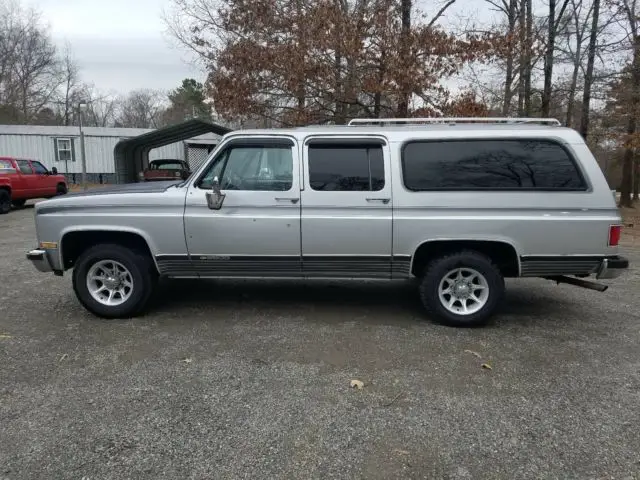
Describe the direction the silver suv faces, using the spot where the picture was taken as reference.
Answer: facing to the left of the viewer

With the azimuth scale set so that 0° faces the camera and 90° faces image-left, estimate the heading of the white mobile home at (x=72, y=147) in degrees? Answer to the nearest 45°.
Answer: approximately 0°

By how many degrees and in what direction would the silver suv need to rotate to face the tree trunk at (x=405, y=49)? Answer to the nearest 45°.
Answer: approximately 90° to its right

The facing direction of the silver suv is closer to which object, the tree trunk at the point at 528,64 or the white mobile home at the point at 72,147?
the white mobile home

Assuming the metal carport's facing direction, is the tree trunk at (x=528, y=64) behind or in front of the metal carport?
in front

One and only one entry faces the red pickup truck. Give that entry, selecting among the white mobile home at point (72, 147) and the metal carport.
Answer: the white mobile home

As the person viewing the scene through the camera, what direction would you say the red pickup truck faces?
facing away from the viewer and to the right of the viewer

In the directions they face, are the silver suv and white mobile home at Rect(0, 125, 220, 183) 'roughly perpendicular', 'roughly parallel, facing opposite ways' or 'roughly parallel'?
roughly perpendicular

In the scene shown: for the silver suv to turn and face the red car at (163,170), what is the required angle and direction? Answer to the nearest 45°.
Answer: approximately 45° to its right

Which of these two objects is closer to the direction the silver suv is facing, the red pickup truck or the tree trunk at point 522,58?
the red pickup truck
